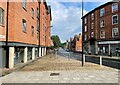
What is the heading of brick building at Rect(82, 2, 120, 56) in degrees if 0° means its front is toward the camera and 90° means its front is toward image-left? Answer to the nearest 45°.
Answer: approximately 45°
